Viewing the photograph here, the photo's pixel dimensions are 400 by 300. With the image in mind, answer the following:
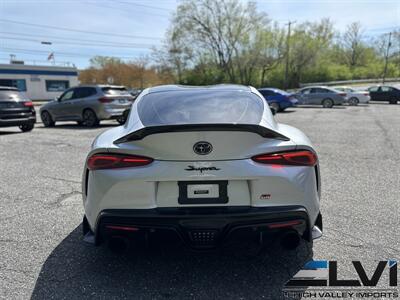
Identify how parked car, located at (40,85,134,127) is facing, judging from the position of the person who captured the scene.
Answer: facing away from the viewer and to the left of the viewer

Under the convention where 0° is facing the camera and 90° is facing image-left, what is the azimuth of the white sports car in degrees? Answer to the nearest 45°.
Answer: approximately 180°

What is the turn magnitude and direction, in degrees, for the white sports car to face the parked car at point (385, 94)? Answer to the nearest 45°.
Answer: approximately 45° to its right

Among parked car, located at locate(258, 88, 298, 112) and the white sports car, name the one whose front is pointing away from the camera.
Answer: the white sports car

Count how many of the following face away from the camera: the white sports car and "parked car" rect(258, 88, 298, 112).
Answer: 1

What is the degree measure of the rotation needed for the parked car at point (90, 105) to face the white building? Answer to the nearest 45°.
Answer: approximately 45° to its right

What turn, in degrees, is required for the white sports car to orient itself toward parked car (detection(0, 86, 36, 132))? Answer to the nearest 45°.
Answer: approximately 45° to its left
